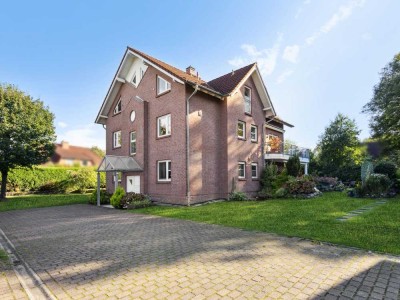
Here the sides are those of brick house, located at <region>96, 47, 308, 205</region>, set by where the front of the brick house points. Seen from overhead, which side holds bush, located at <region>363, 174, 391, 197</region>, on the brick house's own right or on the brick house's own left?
on the brick house's own left

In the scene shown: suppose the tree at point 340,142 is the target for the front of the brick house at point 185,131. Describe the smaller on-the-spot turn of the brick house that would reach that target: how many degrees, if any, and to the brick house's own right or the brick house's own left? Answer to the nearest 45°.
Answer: approximately 180°

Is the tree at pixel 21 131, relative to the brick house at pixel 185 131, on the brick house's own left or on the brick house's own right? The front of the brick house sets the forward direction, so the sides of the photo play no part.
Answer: on the brick house's own right

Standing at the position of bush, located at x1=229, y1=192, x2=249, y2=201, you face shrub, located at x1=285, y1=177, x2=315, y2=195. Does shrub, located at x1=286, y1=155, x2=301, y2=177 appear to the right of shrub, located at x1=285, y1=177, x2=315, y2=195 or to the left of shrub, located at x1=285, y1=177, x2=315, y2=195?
left

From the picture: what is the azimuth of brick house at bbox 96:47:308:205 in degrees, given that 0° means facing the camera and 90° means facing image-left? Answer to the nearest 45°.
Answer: approximately 45°

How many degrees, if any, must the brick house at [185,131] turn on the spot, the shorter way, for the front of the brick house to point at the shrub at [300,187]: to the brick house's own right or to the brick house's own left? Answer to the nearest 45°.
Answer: approximately 135° to the brick house's own left
